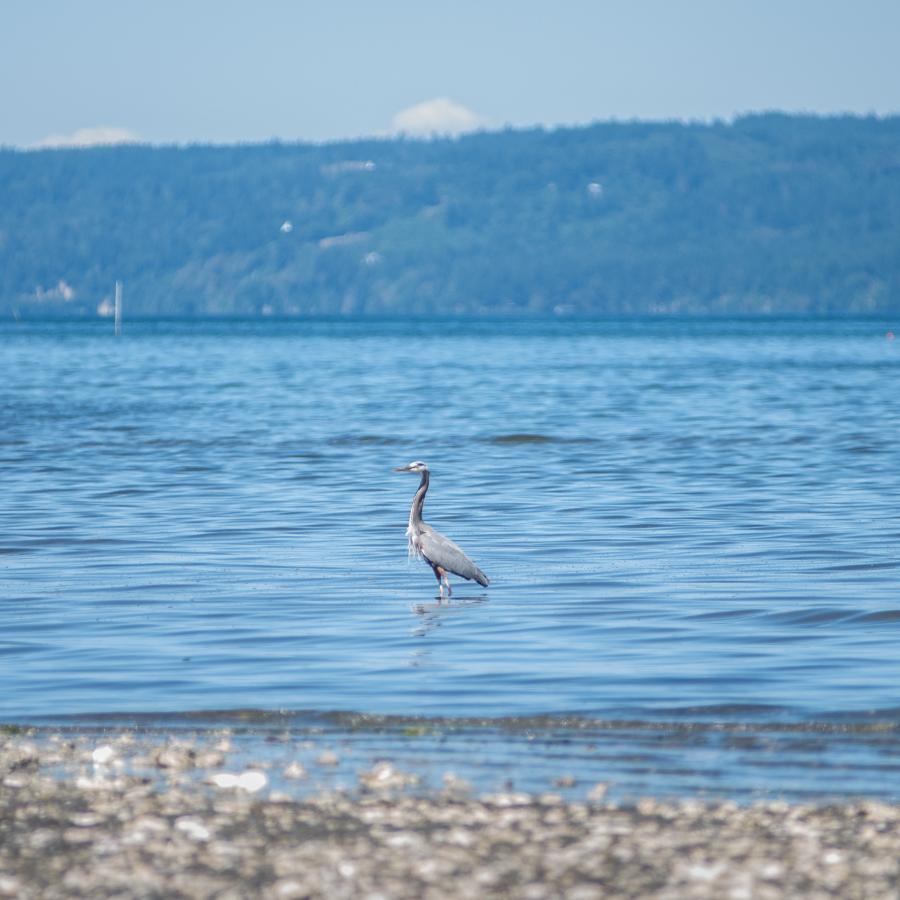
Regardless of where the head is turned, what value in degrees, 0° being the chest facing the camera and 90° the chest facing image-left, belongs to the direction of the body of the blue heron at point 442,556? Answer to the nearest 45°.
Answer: approximately 90°

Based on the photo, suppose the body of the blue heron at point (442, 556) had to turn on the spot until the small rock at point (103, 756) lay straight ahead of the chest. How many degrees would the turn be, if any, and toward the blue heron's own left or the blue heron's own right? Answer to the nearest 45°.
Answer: approximately 90° to the blue heron's own left
